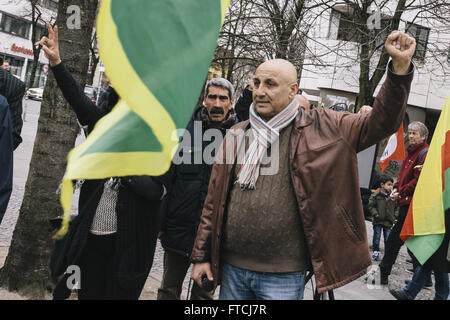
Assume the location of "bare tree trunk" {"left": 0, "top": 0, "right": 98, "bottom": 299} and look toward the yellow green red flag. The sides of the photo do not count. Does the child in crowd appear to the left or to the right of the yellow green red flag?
left

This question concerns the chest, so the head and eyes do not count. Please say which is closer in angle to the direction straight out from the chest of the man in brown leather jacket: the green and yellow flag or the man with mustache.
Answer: the green and yellow flag

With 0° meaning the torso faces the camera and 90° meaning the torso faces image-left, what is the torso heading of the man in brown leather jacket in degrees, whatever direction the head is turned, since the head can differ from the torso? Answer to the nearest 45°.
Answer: approximately 45°

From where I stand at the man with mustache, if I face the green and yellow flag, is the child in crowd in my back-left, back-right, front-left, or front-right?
back-left

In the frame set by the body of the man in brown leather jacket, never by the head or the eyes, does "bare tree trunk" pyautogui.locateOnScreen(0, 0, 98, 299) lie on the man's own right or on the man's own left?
on the man's own right

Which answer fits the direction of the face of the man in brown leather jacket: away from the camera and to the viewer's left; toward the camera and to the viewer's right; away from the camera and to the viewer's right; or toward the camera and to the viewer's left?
toward the camera and to the viewer's left

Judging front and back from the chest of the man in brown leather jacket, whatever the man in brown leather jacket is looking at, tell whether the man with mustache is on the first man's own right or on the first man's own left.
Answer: on the first man's own right
